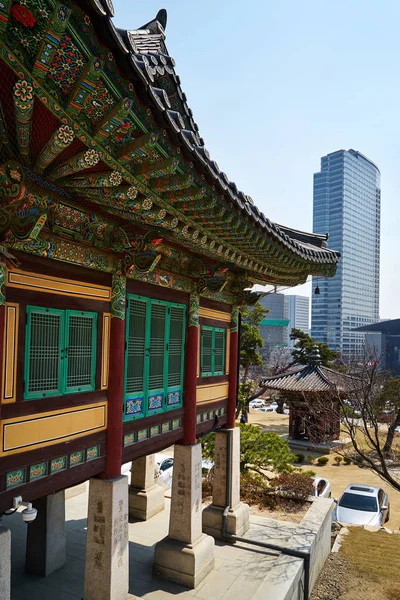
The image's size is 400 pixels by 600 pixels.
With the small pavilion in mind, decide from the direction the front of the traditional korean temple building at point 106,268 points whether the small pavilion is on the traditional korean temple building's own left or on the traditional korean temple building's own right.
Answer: on the traditional korean temple building's own left

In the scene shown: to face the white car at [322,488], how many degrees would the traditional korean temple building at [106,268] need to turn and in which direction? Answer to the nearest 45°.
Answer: approximately 90° to its left

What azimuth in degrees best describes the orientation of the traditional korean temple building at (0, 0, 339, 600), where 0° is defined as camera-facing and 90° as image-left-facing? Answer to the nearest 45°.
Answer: approximately 315°

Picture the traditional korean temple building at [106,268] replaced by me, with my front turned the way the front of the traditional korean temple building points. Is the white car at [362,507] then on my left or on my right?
on my left

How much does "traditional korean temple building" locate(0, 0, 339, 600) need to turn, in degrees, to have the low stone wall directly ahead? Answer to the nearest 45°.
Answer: approximately 90° to its left
